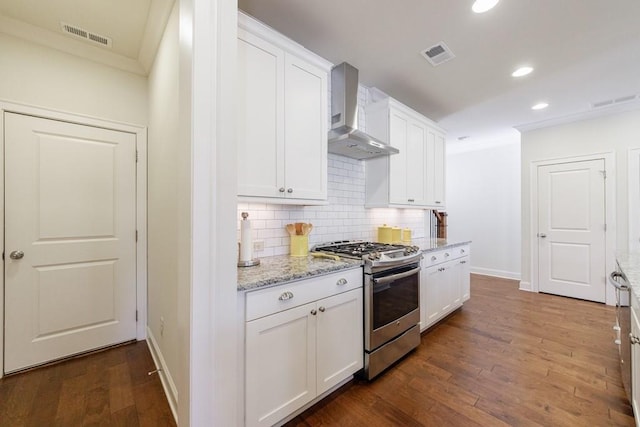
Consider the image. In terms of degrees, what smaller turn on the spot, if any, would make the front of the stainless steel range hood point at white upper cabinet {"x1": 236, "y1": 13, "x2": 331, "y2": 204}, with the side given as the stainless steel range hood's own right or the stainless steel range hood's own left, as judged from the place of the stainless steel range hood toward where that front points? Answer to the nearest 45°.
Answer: approximately 90° to the stainless steel range hood's own right

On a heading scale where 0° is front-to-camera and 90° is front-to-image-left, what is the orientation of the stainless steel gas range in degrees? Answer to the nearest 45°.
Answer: approximately 315°

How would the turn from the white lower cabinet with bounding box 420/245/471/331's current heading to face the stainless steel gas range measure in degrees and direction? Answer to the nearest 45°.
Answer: approximately 45° to its right

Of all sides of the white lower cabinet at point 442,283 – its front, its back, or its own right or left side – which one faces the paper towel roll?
right

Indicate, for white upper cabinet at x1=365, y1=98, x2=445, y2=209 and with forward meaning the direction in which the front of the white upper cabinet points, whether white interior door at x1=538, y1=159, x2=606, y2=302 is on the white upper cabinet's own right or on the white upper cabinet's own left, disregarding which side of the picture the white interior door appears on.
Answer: on the white upper cabinet's own left

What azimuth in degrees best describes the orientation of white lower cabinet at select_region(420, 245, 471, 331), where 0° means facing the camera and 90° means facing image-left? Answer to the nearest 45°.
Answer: approximately 315°

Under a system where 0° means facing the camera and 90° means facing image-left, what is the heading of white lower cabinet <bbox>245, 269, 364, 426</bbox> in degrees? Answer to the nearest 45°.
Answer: approximately 315°

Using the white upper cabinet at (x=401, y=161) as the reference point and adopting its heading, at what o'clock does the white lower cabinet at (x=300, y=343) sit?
The white lower cabinet is roughly at 2 o'clock from the white upper cabinet.
